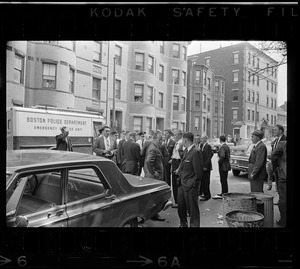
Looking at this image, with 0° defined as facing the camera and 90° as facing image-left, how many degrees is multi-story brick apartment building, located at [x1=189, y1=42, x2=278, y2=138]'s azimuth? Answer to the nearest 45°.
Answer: approximately 315°

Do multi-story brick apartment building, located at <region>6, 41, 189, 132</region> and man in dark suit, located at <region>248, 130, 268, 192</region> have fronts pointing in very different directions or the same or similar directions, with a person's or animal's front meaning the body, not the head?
very different directions

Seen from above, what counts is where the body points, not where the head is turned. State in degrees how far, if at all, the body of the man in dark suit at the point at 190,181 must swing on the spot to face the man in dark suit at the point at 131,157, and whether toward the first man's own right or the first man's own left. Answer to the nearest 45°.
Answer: approximately 90° to the first man's own right

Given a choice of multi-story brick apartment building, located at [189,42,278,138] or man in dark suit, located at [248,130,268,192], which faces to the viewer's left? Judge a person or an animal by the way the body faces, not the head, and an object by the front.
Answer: the man in dark suit

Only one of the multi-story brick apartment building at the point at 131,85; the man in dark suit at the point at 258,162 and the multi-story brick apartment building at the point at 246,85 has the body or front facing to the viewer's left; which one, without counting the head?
the man in dark suit

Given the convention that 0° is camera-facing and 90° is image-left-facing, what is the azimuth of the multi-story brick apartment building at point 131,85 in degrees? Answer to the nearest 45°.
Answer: approximately 315°

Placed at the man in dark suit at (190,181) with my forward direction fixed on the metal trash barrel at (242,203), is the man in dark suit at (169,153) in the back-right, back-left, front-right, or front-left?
back-left

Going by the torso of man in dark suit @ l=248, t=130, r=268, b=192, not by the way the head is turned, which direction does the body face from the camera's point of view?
to the viewer's left
